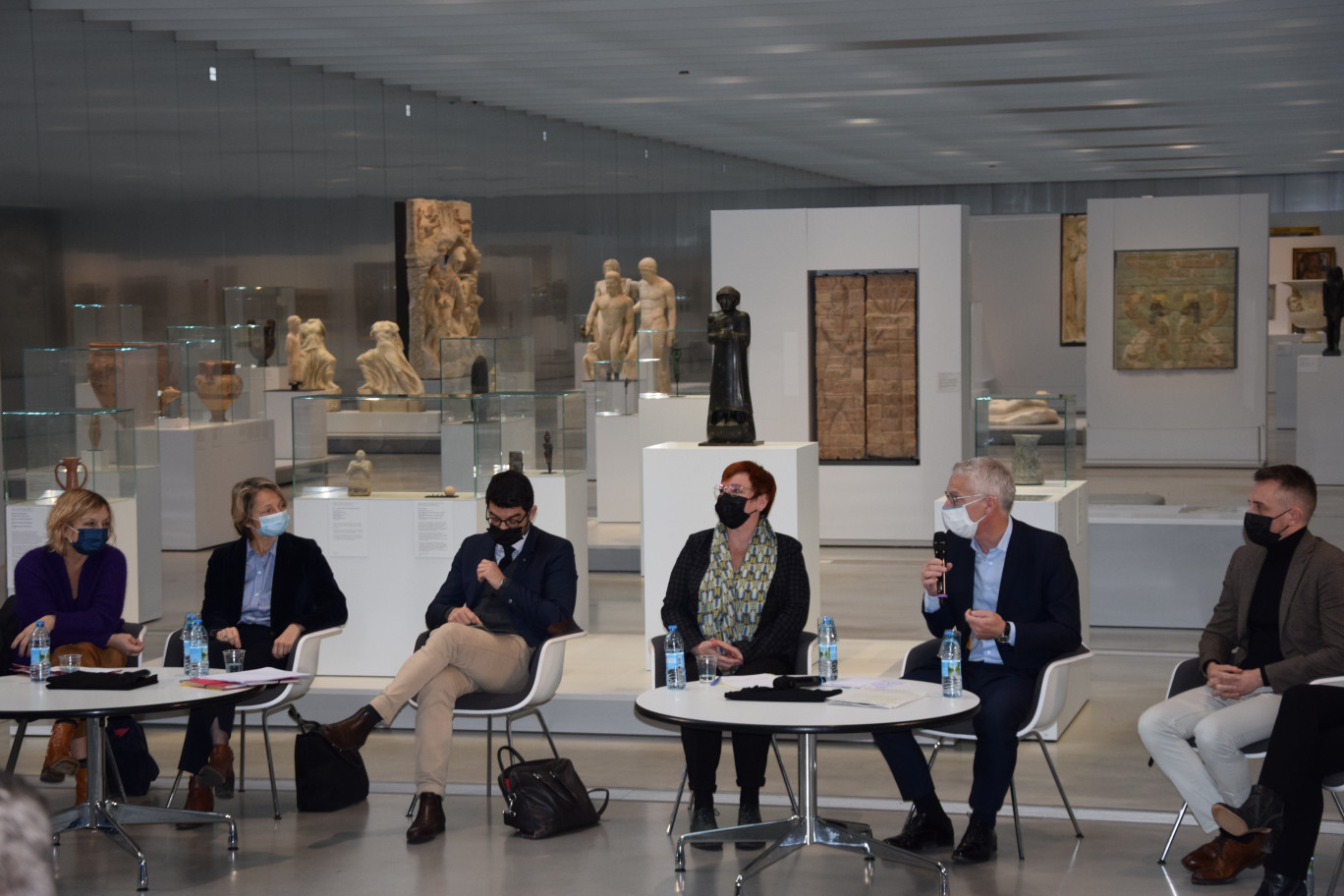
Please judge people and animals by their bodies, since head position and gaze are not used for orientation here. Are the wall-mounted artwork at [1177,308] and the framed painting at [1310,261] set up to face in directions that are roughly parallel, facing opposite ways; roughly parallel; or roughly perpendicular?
roughly parallel

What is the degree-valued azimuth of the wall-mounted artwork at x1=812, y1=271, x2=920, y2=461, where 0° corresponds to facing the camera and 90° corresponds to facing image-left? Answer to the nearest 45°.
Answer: approximately 0°

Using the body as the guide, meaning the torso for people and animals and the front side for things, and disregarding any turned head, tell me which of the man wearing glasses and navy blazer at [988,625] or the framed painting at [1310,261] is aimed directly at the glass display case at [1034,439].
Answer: the framed painting

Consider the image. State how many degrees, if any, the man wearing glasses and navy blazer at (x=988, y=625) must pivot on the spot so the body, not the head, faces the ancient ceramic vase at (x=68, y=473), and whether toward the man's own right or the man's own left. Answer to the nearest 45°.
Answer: approximately 90° to the man's own right

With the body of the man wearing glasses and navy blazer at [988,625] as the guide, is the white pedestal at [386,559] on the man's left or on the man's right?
on the man's right

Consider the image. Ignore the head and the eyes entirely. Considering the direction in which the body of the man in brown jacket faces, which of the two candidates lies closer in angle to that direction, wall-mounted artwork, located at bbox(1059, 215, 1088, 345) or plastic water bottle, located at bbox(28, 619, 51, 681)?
the plastic water bottle

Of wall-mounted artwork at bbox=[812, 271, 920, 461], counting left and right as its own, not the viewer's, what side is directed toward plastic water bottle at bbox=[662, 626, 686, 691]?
front

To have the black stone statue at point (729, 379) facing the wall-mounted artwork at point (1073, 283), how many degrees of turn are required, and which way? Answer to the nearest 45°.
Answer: approximately 180°

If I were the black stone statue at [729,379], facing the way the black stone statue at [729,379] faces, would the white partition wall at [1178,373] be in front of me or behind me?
behind

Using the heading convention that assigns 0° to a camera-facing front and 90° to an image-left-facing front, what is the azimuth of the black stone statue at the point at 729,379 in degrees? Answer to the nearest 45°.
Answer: approximately 0°

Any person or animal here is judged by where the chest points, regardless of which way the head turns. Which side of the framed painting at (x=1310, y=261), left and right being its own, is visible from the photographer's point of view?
front

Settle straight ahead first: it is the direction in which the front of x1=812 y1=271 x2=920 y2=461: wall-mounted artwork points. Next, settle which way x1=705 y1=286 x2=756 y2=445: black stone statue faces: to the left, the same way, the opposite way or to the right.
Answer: the same way

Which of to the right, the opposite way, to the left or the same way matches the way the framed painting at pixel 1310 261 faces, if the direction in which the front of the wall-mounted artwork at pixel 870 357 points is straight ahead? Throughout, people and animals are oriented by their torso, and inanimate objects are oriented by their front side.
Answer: the same way

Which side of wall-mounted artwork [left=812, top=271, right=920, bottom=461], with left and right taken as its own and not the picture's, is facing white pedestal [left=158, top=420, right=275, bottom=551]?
right

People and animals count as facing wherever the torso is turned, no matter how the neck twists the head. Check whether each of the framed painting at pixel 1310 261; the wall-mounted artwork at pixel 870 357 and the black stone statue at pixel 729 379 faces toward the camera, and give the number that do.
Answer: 3

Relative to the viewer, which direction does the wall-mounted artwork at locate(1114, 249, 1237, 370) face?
toward the camera

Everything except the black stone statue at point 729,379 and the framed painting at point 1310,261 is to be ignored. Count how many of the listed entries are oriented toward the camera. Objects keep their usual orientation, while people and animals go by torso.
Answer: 2

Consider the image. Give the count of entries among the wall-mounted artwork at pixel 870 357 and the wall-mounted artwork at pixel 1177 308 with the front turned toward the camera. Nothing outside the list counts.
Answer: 2

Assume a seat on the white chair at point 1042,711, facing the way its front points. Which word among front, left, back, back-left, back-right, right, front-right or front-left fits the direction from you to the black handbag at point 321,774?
front-right
